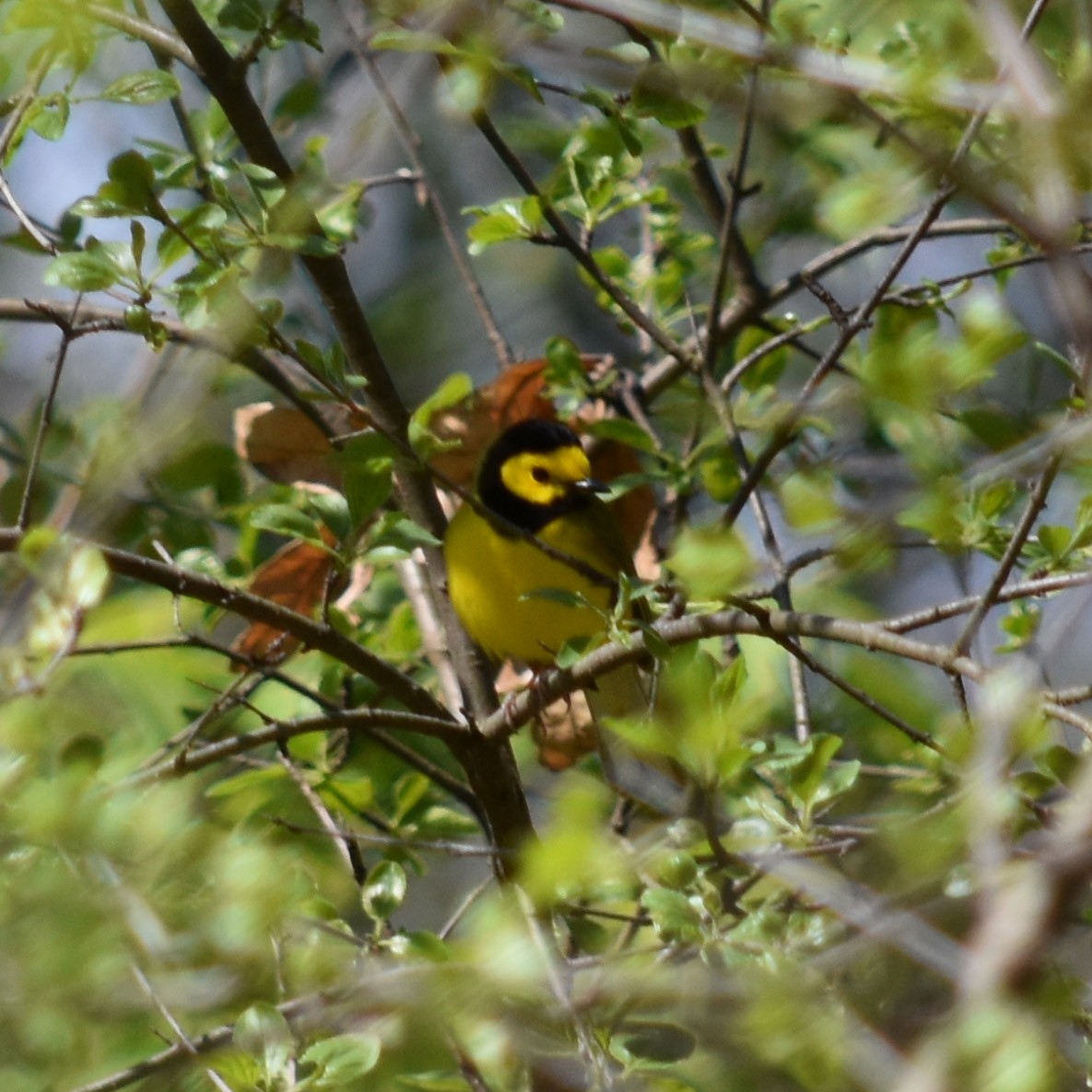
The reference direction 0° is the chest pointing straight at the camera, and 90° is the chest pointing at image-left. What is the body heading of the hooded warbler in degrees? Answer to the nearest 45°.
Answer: approximately 45°
